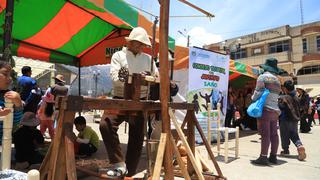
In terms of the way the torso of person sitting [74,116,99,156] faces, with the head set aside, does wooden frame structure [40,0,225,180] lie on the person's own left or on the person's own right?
on the person's own left

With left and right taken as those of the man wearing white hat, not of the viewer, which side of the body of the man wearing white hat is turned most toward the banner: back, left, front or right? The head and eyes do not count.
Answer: left

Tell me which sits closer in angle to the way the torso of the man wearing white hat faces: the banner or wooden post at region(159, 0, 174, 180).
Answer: the wooden post

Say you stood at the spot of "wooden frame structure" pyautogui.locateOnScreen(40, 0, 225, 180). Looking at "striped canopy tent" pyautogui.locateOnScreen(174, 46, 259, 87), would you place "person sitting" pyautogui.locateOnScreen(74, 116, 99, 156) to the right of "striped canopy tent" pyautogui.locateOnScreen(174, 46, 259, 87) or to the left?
left

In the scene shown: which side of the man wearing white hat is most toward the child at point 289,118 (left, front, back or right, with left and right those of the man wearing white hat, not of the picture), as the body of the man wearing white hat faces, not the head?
left
